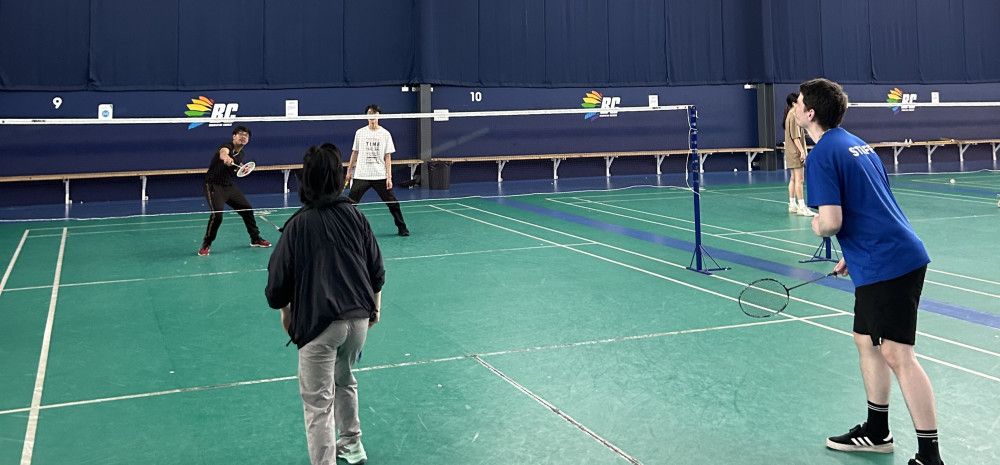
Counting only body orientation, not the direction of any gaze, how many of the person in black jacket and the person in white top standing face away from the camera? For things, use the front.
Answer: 1

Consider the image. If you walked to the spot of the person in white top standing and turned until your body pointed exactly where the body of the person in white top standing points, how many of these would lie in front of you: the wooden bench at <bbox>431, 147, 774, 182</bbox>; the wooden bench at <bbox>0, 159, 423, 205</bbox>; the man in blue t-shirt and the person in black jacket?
2

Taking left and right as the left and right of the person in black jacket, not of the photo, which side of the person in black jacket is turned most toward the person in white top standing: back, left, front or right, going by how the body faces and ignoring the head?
front

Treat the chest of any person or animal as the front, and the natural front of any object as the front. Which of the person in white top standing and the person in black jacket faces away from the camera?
the person in black jacket

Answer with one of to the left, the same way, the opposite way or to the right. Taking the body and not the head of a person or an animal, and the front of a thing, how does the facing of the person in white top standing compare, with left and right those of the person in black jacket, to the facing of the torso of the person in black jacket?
the opposite way

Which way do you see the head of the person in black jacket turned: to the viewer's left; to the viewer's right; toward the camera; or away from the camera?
away from the camera

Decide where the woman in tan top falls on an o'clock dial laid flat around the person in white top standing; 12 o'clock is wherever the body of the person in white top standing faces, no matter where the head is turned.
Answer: The woman in tan top is roughly at 9 o'clock from the person in white top standing.

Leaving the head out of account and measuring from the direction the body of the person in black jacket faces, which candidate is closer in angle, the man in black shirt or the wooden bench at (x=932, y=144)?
the man in black shirt

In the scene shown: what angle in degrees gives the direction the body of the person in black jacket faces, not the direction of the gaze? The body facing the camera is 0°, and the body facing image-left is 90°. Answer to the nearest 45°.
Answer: approximately 180°

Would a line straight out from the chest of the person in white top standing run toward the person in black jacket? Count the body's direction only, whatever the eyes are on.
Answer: yes

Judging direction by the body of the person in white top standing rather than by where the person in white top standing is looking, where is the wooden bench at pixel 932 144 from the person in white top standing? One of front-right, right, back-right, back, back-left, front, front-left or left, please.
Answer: back-left

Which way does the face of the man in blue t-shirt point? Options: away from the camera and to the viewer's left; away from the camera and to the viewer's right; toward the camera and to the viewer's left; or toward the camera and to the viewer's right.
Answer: away from the camera and to the viewer's left

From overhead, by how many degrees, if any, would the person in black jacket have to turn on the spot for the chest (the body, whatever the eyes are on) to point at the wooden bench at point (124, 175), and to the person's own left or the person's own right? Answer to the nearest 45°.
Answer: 0° — they already face it

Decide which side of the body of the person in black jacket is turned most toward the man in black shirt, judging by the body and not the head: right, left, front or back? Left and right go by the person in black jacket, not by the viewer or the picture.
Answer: front

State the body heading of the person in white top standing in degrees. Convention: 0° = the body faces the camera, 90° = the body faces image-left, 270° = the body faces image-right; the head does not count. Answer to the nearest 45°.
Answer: approximately 0°
